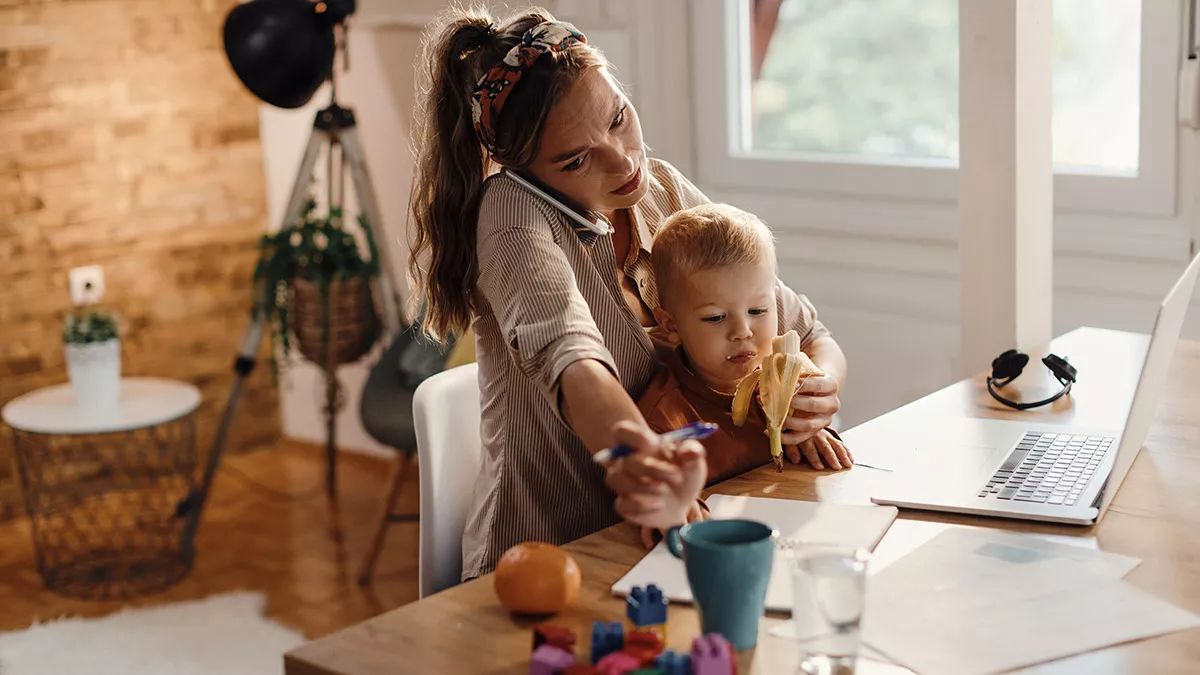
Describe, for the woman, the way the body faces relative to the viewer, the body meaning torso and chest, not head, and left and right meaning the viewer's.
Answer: facing the viewer and to the right of the viewer

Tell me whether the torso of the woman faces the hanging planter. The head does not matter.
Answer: no

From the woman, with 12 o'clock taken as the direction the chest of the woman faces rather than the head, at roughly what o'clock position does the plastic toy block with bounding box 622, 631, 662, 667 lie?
The plastic toy block is roughly at 1 o'clock from the woman.

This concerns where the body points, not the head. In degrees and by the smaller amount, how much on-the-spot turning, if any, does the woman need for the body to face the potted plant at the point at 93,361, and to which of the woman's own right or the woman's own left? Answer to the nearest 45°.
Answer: approximately 180°

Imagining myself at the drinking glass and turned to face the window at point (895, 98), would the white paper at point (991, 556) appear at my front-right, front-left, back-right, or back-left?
front-right

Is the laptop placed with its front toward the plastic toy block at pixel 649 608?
no

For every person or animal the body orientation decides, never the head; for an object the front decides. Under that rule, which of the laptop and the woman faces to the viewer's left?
the laptop

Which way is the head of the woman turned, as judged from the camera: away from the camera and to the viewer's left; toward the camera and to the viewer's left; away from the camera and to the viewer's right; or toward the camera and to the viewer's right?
toward the camera and to the viewer's right

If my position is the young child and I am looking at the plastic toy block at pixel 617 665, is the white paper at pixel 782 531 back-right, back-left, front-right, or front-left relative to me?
front-left

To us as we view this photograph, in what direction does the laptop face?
facing to the left of the viewer

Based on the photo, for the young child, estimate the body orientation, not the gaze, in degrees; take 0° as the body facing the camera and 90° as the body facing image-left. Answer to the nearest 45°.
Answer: approximately 315°
